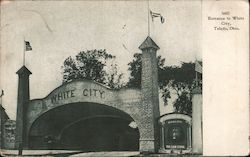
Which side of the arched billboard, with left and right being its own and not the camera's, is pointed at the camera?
front
